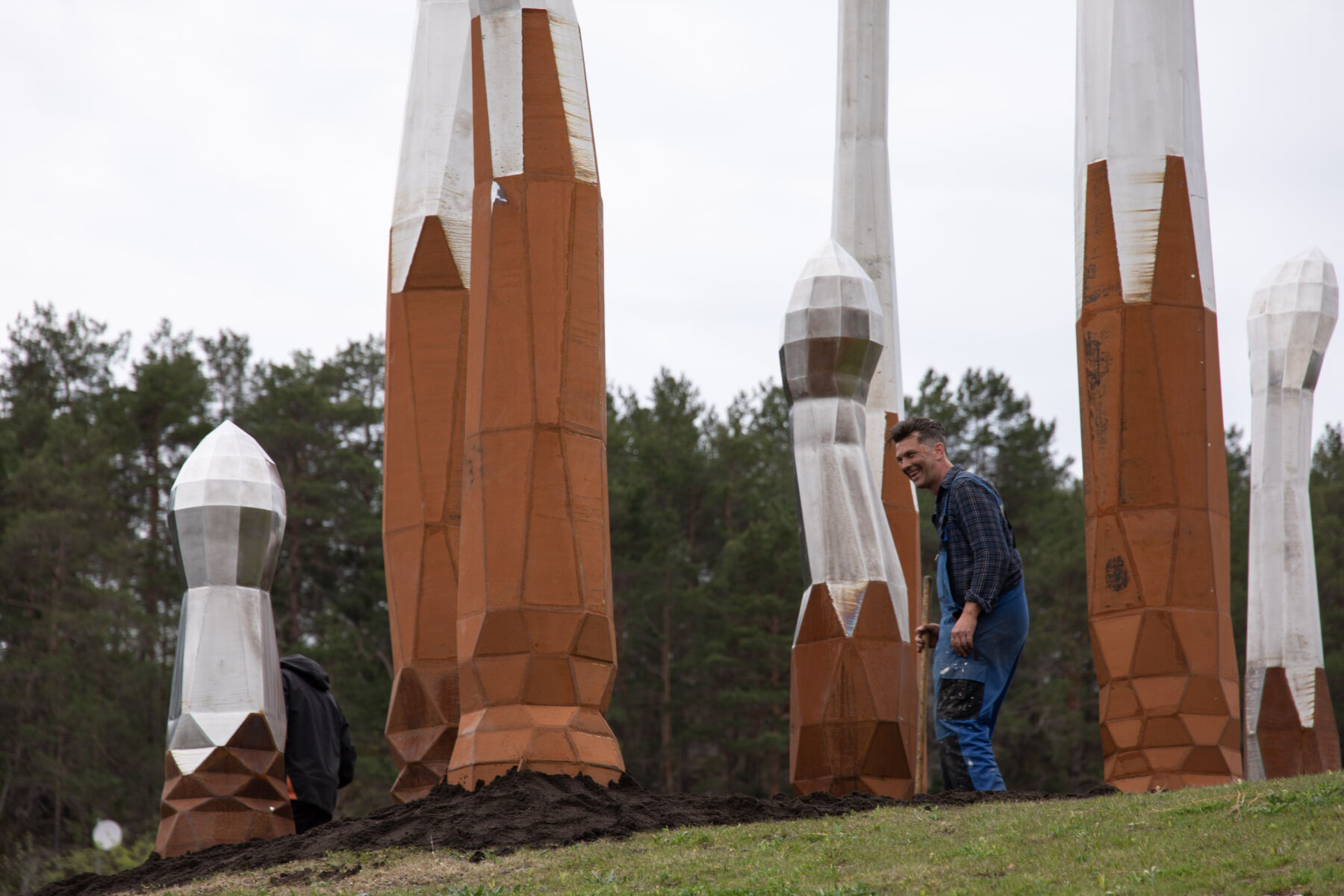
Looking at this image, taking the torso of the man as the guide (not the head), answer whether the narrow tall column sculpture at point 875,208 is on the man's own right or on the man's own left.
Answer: on the man's own right

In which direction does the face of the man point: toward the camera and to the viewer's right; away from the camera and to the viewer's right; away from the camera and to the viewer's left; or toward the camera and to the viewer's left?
toward the camera and to the viewer's left

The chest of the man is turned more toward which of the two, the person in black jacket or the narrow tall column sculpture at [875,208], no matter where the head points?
the person in black jacket

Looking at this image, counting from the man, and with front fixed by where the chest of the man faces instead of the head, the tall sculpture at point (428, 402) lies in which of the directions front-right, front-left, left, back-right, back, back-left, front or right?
front-right

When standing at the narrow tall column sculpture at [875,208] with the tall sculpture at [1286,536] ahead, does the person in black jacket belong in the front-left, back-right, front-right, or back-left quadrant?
back-right

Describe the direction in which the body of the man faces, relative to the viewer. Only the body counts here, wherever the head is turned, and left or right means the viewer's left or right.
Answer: facing to the left of the viewer
